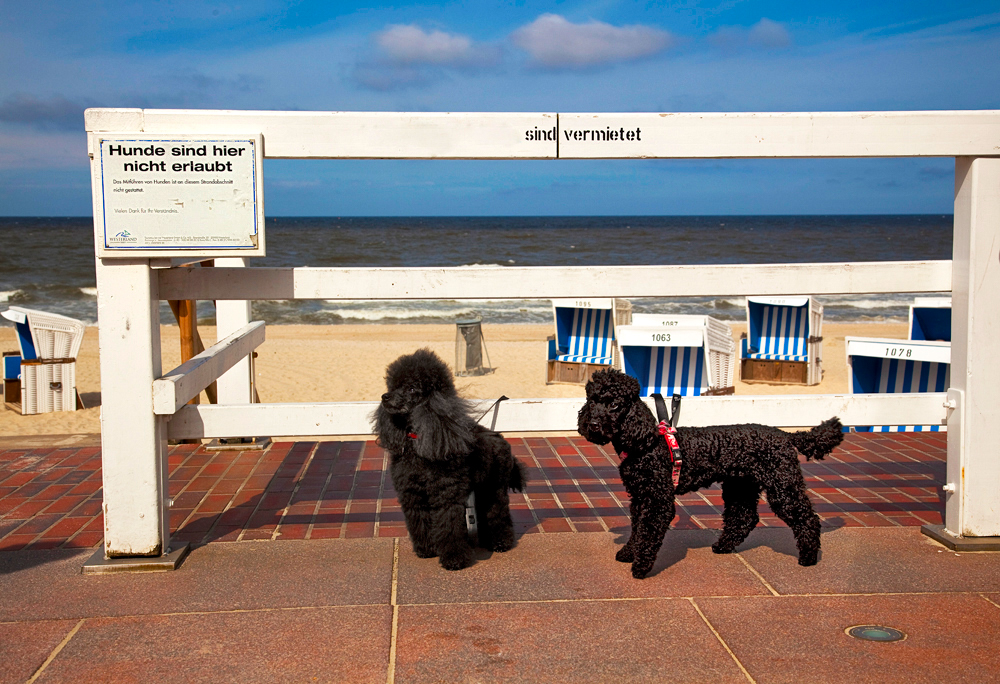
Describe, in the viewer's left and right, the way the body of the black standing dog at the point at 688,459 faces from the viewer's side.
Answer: facing to the left of the viewer

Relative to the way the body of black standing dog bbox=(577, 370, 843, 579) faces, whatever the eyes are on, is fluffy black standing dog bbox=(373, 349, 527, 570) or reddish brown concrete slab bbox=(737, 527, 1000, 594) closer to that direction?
the fluffy black standing dog

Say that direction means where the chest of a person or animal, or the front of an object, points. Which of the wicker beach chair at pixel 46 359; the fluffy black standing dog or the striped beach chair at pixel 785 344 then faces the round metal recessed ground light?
the striped beach chair

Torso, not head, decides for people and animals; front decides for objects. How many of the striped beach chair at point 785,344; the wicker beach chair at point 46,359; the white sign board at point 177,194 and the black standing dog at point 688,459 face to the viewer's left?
2

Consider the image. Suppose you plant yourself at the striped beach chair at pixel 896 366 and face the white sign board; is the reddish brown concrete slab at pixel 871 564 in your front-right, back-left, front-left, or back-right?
front-left

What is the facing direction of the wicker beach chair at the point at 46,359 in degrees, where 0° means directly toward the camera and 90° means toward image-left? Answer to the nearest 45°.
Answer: approximately 90°

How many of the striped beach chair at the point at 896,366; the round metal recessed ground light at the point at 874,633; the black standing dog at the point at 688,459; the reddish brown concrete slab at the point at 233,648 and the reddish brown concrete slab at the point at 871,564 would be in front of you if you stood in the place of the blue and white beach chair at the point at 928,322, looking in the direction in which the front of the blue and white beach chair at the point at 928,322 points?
5

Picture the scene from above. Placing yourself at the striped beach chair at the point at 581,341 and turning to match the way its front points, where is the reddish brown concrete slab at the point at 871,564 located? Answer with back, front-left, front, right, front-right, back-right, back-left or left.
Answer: front-left

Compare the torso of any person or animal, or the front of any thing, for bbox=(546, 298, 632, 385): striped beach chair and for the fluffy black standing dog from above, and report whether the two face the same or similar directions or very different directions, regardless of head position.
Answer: same or similar directions

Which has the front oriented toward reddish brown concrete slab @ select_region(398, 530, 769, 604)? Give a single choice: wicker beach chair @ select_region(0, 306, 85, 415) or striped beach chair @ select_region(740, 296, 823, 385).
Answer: the striped beach chair

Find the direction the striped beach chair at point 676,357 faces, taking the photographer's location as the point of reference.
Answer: facing the viewer and to the left of the viewer

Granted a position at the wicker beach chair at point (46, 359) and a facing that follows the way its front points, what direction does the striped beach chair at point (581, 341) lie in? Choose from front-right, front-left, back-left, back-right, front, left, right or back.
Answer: back

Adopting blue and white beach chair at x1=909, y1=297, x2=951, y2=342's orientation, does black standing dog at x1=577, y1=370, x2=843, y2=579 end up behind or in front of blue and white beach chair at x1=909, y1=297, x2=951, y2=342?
in front

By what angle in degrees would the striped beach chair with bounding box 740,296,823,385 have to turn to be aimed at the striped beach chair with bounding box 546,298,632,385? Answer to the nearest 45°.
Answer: approximately 90° to its right

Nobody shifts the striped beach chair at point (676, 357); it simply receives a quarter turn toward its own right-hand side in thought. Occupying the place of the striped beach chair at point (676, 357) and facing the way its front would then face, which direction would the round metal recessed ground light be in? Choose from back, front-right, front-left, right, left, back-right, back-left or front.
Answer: back-left

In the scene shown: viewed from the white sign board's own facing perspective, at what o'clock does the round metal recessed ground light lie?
The round metal recessed ground light is roughly at 10 o'clock from the white sign board.

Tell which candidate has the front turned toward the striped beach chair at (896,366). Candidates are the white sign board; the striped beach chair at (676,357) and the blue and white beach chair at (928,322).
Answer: the blue and white beach chair at (928,322)

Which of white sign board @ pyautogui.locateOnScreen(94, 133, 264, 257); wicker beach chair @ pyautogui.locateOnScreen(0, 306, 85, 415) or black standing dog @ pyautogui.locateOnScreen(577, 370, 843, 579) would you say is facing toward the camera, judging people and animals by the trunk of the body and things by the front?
the white sign board
